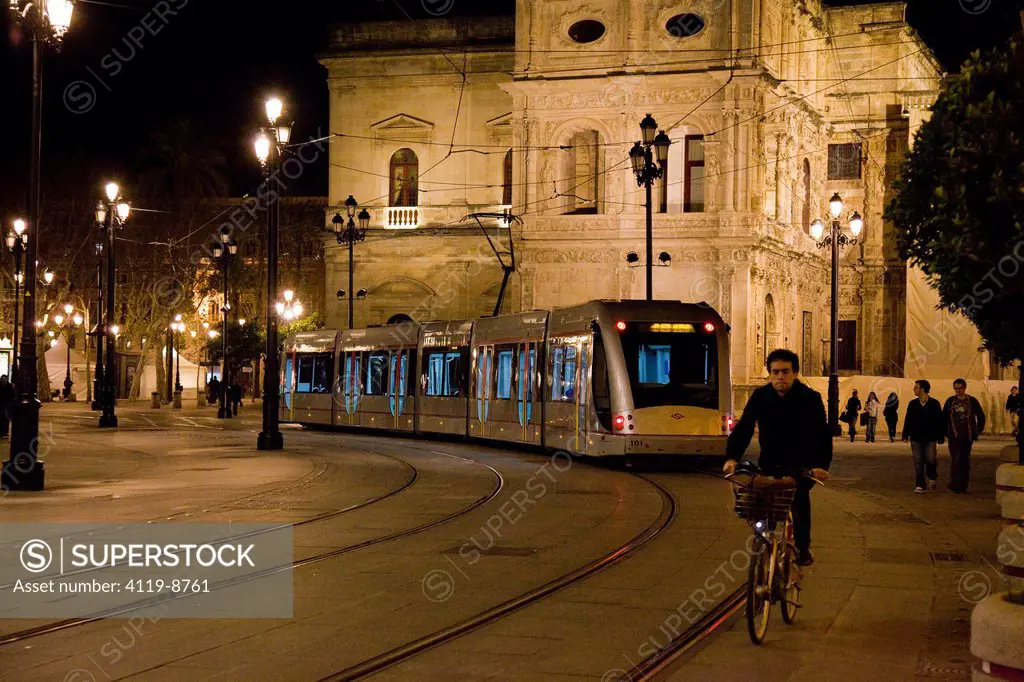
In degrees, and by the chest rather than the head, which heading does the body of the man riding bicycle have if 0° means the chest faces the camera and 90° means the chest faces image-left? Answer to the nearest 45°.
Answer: approximately 0°

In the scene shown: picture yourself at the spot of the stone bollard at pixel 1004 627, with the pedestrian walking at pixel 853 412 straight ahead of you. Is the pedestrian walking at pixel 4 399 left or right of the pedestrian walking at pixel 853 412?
left

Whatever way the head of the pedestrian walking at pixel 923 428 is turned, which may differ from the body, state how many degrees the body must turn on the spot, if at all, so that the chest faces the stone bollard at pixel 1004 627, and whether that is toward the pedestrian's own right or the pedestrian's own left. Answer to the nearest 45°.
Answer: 0° — they already face it

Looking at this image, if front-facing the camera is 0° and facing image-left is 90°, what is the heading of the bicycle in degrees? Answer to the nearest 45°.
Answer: approximately 0°

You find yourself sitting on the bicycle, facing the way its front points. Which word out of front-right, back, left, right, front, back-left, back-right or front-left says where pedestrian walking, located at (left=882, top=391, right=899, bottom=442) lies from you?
back

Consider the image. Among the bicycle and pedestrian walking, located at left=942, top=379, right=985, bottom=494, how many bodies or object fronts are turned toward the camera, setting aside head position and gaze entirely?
2

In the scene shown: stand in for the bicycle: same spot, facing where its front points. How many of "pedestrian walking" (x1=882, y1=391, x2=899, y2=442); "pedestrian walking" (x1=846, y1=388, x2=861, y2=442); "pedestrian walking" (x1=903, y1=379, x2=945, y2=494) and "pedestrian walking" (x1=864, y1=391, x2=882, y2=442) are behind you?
4
